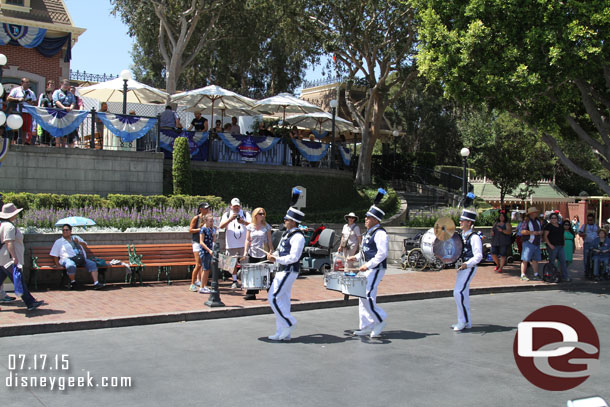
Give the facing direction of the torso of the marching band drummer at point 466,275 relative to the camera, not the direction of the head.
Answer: to the viewer's left

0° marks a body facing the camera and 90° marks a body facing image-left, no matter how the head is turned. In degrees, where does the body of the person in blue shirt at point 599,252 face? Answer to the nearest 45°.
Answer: approximately 0°

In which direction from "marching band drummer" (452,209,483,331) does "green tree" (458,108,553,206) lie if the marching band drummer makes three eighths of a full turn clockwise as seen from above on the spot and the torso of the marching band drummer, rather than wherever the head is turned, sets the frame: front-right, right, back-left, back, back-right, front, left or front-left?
front-left

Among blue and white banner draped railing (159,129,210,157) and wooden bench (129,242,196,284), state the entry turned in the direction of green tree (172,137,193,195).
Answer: the blue and white banner draped railing

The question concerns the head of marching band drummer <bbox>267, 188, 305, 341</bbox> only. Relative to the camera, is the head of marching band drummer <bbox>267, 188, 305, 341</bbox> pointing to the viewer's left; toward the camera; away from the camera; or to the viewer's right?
to the viewer's left

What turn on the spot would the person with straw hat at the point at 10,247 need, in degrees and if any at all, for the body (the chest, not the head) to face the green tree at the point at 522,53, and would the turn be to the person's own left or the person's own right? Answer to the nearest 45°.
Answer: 0° — they already face it

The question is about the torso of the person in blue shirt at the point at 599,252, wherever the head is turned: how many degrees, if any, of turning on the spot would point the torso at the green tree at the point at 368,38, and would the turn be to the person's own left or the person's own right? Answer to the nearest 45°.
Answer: approximately 135° to the person's own right

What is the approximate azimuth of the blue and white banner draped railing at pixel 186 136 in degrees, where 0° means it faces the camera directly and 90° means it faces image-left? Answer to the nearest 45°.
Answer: approximately 0°

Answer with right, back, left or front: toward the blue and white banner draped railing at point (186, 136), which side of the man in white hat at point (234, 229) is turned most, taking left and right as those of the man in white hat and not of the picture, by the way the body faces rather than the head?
back

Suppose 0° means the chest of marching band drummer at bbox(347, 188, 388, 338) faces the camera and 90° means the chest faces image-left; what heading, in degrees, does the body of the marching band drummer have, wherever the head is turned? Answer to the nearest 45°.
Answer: approximately 90°

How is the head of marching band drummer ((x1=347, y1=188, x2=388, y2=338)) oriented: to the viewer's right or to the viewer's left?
to the viewer's left

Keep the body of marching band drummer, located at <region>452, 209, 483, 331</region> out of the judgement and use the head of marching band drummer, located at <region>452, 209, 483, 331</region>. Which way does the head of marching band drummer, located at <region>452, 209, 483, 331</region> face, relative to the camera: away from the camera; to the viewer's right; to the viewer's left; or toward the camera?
to the viewer's left
